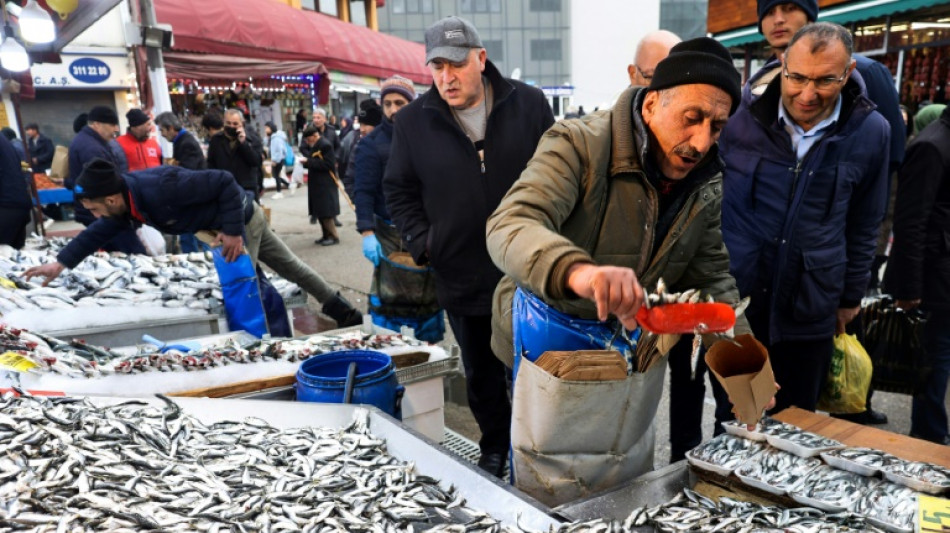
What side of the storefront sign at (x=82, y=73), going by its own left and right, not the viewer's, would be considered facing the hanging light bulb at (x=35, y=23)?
front

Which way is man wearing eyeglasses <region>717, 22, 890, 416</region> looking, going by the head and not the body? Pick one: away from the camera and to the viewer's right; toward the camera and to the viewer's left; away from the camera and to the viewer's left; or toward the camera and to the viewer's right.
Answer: toward the camera and to the viewer's left

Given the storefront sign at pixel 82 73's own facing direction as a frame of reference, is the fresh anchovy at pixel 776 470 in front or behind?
in front

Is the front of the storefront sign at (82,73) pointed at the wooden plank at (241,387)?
yes

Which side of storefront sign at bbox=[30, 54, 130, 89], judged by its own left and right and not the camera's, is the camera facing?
front
